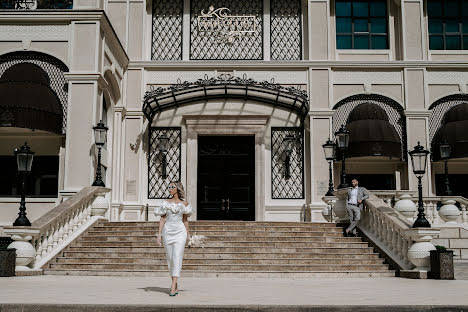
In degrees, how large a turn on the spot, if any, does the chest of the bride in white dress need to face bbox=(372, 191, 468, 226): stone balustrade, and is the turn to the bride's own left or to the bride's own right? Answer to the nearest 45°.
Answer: approximately 135° to the bride's own left

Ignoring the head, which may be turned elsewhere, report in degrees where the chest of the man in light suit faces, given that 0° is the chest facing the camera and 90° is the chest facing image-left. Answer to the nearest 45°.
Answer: approximately 45°

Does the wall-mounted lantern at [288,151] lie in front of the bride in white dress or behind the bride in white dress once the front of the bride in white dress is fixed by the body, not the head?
behind

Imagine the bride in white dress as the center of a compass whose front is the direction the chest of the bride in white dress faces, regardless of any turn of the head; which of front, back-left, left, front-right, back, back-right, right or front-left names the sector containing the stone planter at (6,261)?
back-right

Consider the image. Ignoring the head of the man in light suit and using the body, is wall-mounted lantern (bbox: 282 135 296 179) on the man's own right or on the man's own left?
on the man's own right

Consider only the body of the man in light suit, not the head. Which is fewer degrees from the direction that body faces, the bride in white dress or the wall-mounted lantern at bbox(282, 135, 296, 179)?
the bride in white dress

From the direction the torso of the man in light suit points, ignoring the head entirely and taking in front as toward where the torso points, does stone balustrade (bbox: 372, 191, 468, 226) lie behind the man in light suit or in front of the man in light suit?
behind

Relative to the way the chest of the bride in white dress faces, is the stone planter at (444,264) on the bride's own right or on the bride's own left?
on the bride's own left
